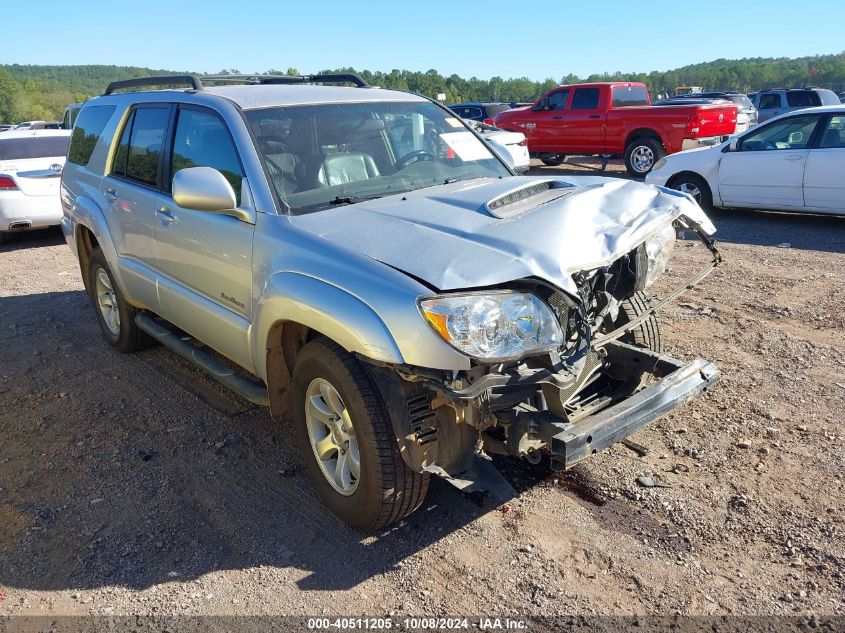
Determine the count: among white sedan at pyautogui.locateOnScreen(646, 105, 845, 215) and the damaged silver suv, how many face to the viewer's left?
1

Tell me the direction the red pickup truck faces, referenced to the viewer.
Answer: facing away from the viewer and to the left of the viewer

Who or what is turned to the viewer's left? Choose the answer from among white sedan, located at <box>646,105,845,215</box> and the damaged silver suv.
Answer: the white sedan

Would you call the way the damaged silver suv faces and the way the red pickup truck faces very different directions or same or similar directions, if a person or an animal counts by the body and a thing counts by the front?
very different directions

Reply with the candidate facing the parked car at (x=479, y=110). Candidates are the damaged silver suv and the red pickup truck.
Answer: the red pickup truck

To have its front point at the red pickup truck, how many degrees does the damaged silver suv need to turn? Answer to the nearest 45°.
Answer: approximately 135° to its left

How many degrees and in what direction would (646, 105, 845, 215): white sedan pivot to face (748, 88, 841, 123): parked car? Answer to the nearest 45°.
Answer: approximately 90° to its right

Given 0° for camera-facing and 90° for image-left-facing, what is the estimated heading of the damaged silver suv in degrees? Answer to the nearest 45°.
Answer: approximately 315°

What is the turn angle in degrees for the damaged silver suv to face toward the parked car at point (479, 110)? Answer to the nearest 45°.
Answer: approximately 135° to its left

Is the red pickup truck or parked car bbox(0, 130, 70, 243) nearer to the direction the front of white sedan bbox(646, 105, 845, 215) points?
the parked car

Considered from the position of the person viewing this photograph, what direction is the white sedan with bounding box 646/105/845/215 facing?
facing to the left of the viewer

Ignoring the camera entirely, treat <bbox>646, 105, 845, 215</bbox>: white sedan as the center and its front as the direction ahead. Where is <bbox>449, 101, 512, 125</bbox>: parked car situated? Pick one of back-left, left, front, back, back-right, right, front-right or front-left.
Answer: front-right
